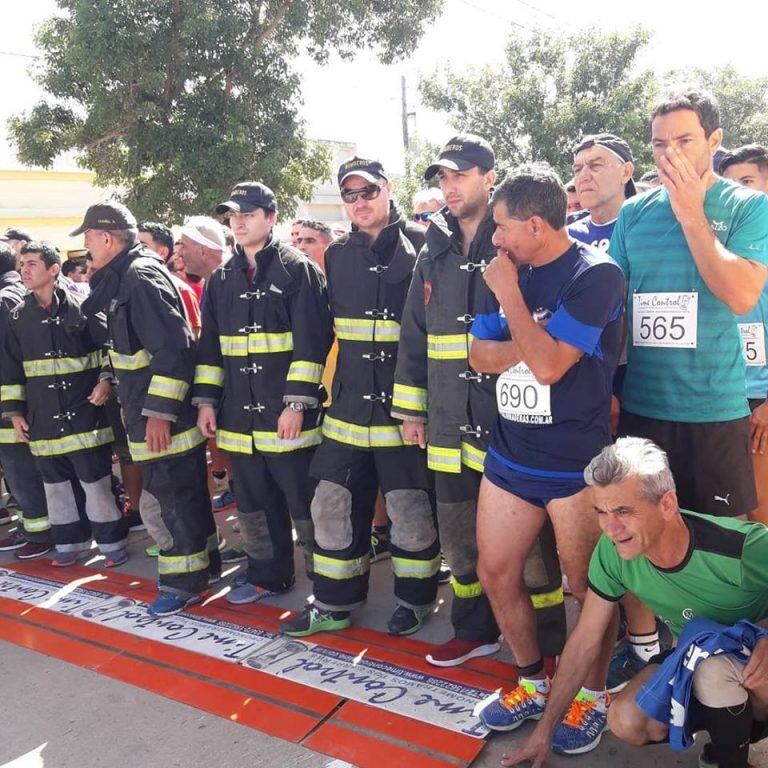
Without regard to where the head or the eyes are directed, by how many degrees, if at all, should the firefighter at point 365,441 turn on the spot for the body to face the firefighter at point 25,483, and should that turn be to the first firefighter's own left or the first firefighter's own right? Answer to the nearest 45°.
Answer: approximately 135° to the first firefighter's own right

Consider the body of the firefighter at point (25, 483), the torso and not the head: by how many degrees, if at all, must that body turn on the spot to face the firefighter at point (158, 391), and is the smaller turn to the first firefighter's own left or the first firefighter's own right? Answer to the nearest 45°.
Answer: approximately 135° to the first firefighter's own left

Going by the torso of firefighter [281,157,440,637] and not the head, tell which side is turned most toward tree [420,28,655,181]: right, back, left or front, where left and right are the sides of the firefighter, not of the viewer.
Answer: back

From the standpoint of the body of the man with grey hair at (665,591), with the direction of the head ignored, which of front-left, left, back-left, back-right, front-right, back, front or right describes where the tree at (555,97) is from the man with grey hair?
back-right

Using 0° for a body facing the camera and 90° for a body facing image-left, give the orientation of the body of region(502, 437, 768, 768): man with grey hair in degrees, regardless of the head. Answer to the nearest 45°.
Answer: approximately 45°

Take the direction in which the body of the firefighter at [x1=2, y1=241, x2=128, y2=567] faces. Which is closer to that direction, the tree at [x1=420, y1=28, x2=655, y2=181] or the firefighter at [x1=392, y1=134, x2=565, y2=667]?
the firefighter

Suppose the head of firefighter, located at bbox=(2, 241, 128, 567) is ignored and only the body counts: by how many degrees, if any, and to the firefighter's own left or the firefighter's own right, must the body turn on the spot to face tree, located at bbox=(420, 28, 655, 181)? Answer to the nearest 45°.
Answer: approximately 135° to the firefighter's own left

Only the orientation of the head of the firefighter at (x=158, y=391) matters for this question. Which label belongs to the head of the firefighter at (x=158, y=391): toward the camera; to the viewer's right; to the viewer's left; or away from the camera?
to the viewer's left
